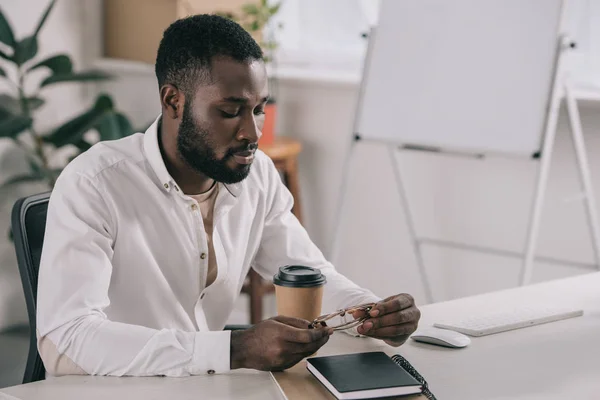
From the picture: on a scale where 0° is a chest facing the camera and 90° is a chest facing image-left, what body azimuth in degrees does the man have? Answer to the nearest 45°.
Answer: approximately 315°

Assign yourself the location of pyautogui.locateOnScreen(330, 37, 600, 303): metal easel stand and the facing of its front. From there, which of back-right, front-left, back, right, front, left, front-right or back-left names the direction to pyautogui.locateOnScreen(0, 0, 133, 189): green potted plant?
front-right

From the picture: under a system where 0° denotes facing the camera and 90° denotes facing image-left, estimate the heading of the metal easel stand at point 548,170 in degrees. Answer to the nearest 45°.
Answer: approximately 45°

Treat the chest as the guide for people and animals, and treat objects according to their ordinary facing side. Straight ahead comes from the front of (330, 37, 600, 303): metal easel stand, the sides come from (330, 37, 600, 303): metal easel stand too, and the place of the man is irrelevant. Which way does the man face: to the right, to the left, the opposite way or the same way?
to the left

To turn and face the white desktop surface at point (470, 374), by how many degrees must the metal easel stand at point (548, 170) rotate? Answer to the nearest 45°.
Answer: approximately 45° to its left
